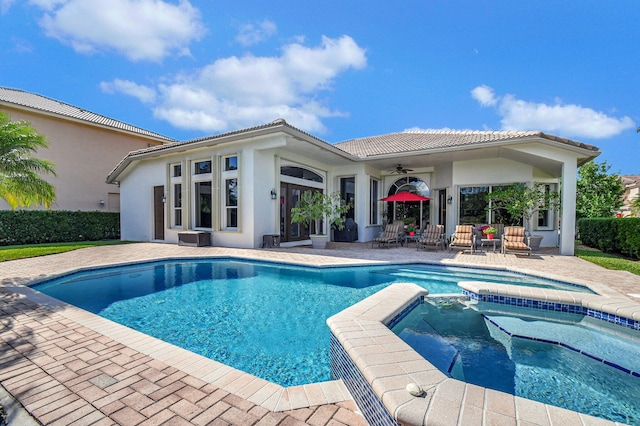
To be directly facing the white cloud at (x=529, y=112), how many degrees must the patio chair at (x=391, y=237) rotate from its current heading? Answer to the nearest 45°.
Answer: approximately 180°

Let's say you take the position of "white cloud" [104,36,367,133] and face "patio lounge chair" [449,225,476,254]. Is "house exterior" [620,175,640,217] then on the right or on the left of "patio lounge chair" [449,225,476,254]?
left

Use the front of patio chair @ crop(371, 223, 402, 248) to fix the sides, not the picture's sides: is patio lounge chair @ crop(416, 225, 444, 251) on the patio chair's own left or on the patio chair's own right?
on the patio chair's own left

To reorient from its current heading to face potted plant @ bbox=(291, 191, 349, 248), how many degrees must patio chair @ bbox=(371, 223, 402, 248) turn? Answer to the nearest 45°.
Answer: approximately 45° to its right

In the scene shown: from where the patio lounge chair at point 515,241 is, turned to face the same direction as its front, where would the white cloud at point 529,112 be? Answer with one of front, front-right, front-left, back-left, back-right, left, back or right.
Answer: back

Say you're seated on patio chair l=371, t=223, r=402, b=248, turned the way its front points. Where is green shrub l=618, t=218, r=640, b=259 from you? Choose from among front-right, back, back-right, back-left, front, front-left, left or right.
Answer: back-left

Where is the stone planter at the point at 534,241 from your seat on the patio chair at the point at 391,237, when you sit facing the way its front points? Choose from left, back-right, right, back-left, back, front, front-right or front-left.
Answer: back-left

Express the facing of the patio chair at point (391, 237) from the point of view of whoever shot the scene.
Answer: facing the viewer and to the left of the viewer

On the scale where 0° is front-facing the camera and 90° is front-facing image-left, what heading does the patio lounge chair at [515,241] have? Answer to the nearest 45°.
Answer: approximately 0°

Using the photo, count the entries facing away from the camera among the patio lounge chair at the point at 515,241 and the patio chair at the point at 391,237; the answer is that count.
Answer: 0

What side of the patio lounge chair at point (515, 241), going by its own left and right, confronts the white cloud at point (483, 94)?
back
